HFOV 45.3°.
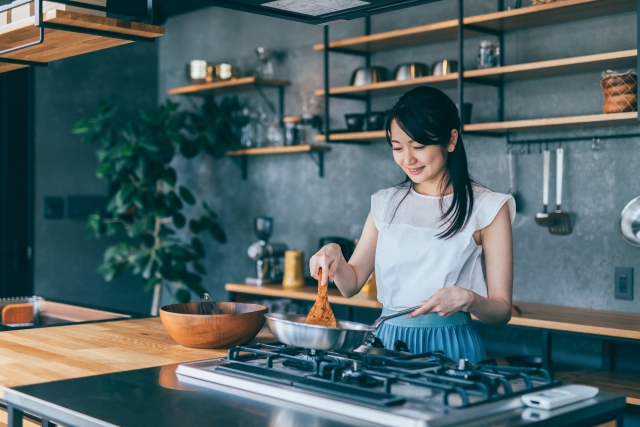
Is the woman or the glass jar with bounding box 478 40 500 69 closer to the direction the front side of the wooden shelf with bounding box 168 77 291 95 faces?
the woman

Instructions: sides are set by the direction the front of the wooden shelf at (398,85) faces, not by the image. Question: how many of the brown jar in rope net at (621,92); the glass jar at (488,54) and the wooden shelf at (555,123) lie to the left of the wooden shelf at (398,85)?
3

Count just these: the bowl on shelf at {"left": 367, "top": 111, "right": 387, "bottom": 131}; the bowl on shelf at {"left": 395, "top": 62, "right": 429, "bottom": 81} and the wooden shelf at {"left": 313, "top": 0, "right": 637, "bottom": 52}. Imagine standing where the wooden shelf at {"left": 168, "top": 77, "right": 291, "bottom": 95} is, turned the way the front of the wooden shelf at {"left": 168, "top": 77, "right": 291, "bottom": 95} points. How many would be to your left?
3

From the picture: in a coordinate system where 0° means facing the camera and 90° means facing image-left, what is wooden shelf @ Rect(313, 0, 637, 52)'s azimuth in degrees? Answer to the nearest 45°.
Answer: approximately 45°

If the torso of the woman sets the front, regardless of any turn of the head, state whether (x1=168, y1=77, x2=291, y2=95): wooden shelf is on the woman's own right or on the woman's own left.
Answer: on the woman's own right

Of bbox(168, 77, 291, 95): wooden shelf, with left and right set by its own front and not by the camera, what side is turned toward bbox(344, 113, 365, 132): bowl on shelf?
left

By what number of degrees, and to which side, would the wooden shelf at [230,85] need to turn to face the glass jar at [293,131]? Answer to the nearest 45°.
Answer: approximately 90° to its left

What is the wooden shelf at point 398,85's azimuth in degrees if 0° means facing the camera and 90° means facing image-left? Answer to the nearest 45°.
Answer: approximately 45°

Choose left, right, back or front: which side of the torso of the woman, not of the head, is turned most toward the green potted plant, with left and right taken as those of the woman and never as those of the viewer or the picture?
right
